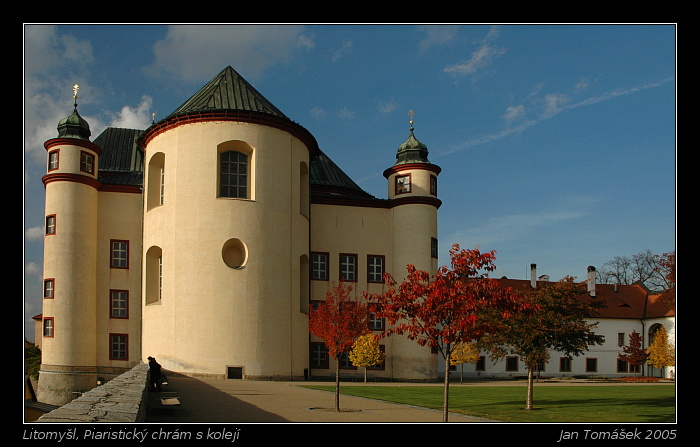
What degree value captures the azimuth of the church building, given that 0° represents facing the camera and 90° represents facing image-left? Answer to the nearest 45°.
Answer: approximately 180°

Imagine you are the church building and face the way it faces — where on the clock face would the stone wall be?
The stone wall is roughly at 6 o'clock from the church building.
